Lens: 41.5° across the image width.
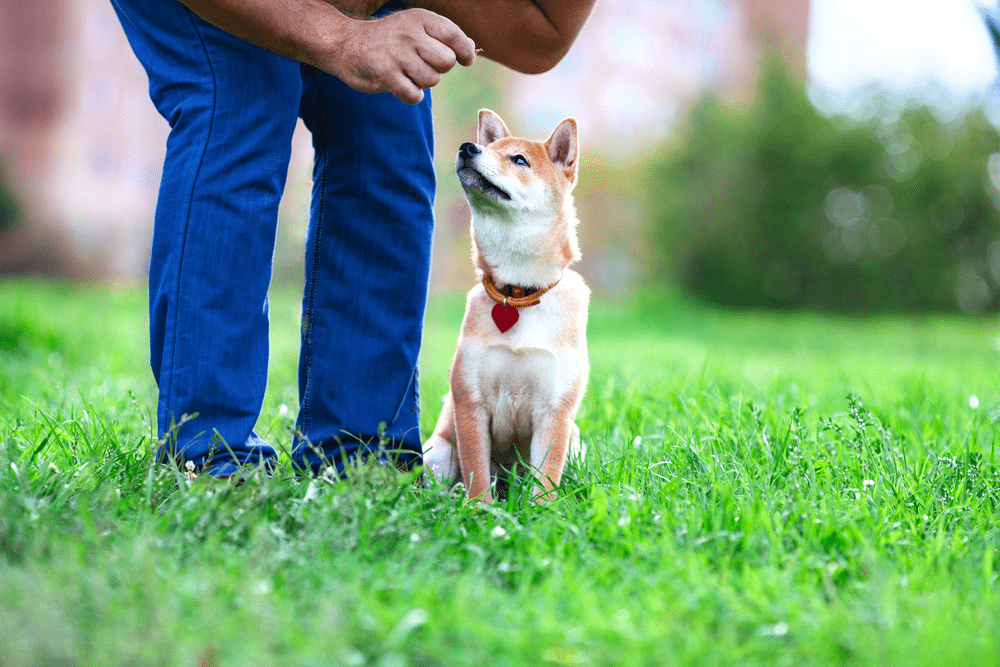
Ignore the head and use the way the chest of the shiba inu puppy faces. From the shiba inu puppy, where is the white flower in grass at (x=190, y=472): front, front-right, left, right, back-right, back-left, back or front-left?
front-right

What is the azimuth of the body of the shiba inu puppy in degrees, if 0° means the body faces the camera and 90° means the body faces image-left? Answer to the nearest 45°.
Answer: approximately 0°

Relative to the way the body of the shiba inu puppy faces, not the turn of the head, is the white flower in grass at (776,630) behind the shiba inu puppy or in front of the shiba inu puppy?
in front
